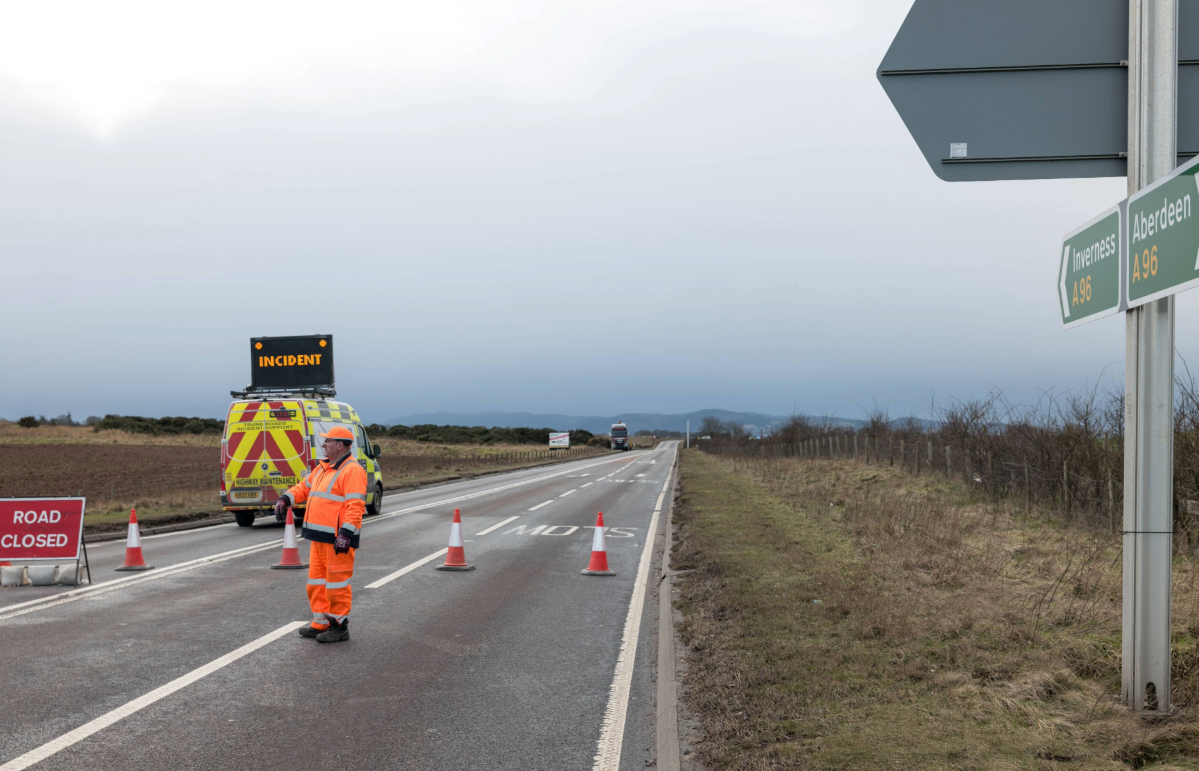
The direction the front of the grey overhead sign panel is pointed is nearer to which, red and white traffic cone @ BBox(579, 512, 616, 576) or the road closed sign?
the red and white traffic cone

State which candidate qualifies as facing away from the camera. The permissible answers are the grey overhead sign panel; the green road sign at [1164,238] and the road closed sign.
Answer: the grey overhead sign panel

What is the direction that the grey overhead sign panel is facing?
away from the camera

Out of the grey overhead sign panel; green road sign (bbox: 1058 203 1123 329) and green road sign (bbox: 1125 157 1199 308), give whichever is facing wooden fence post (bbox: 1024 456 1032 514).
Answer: the grey overhead sign panel

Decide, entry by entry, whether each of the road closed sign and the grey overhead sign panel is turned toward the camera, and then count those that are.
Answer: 1

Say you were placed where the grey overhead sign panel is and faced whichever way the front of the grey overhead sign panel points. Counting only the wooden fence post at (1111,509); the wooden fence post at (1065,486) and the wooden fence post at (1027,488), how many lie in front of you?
3

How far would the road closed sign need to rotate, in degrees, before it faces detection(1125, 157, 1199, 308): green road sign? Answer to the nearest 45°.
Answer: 0° — it already faces it

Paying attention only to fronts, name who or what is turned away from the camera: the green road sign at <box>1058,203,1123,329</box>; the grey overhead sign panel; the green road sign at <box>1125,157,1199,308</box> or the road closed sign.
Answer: the grey overhead sign panel
